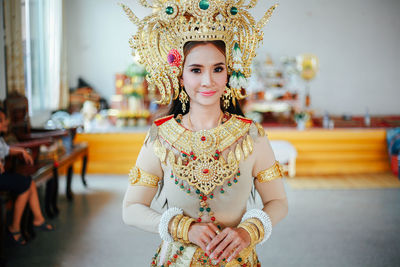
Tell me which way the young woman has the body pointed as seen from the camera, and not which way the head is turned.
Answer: toward the camera

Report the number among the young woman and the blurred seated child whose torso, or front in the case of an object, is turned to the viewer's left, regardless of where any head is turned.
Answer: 0

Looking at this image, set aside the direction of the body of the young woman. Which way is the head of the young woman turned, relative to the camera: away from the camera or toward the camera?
toward the camera

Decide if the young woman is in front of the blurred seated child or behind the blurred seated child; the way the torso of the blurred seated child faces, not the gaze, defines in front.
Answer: in front

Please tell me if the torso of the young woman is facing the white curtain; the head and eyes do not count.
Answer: no

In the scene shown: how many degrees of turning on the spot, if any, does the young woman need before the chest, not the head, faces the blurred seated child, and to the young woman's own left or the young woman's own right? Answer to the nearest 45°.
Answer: approximately 135° to the young woman's own right

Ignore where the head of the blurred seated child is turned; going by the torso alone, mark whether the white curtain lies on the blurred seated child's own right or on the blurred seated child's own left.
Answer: on the blurred seated child's own left

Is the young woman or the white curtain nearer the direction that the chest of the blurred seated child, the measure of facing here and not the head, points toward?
the young woman
